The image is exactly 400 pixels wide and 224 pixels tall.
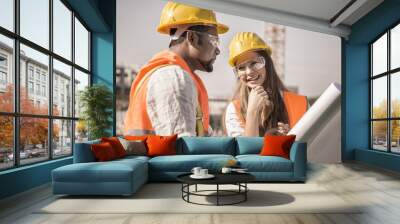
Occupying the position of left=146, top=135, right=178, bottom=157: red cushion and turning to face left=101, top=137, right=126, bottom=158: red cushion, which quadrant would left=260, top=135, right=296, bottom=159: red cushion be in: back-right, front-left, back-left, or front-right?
back-left

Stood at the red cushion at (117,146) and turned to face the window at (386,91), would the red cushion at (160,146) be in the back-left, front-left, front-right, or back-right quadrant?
front-left

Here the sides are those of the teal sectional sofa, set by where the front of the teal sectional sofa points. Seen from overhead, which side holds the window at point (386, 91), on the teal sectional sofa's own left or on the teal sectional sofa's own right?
on the teal sectional sofa's own left

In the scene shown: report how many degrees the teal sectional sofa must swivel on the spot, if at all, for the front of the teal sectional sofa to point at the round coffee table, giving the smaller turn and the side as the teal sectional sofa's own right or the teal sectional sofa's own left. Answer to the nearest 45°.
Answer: approximately 45° to the teal sectional sofa's own left

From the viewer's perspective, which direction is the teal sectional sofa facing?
toward the camera
